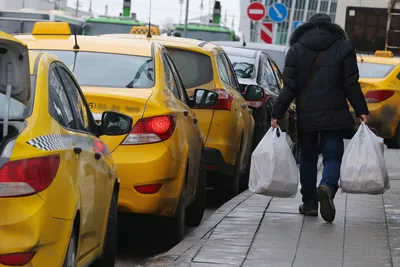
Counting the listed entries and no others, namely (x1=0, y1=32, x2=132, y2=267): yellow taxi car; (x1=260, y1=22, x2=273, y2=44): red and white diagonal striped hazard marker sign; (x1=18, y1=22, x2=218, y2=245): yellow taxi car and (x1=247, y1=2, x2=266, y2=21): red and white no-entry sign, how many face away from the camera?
2

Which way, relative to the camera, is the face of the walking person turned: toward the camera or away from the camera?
away from the camera

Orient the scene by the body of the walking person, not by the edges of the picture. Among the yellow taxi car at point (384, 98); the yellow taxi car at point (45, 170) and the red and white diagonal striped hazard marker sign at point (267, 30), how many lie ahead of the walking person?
2

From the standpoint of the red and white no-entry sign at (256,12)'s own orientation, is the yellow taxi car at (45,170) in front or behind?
in front

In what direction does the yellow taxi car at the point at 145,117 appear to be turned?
away from the camera

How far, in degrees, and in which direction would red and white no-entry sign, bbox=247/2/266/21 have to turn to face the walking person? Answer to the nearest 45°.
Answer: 0° — it already faces them

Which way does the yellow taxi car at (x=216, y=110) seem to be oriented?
away from the camera

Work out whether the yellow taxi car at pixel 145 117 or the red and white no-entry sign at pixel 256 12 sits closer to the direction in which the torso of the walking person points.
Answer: the red and white no-entry sign

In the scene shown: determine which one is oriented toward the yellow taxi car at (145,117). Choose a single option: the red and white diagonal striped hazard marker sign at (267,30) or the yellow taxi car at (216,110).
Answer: the red and white diagonal striped hazard marker sign

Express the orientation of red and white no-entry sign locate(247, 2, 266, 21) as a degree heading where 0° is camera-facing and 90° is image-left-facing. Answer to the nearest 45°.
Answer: approximately 0°

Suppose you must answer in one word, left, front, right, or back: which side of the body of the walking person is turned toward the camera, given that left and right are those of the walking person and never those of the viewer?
back

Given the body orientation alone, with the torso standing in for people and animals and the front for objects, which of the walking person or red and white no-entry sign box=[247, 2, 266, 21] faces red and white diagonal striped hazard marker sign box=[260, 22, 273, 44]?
the walking person
